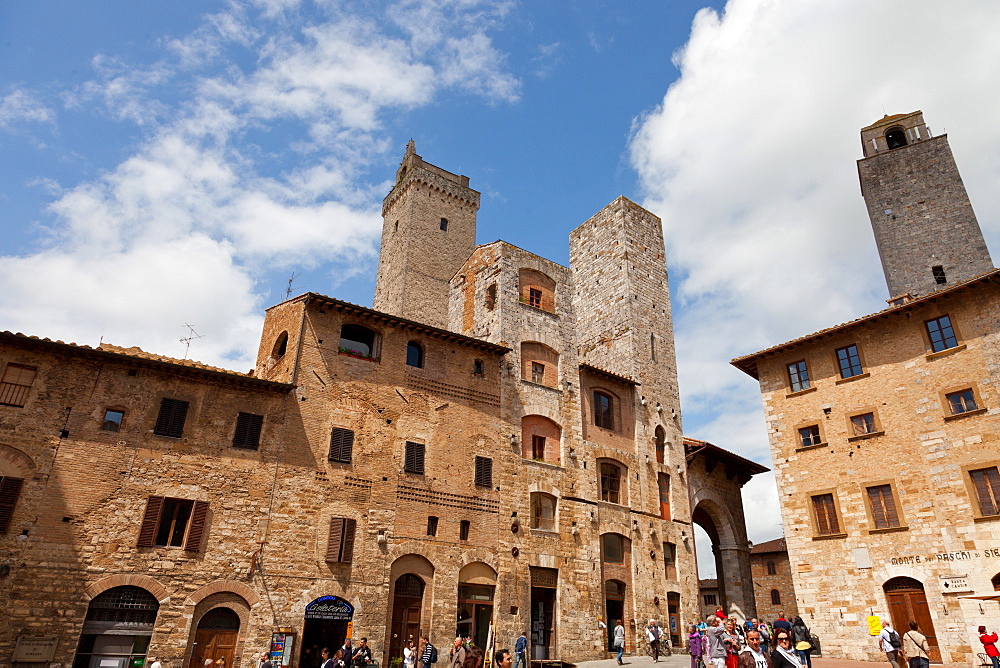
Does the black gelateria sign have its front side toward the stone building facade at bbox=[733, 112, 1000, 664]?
no

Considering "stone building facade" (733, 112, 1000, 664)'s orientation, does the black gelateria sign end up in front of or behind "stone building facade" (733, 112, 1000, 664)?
in front

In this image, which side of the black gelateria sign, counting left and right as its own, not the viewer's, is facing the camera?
front

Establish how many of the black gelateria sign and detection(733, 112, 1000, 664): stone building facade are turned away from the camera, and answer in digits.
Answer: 0

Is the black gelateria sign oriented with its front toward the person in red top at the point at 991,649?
no

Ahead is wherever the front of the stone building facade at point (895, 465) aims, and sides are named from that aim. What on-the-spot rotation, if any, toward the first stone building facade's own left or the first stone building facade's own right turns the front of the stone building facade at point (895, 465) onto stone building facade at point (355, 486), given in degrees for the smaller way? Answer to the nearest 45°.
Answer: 0° — it already faces it

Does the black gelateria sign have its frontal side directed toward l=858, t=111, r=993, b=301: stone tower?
no

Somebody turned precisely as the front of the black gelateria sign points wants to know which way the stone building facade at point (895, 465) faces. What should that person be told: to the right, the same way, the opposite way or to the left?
to the right

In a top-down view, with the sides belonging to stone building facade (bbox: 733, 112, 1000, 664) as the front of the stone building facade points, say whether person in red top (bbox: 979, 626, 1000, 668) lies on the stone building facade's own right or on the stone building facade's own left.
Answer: on the stone building facade's own left

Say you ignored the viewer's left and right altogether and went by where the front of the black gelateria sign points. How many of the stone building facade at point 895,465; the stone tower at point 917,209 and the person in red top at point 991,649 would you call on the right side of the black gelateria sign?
0
